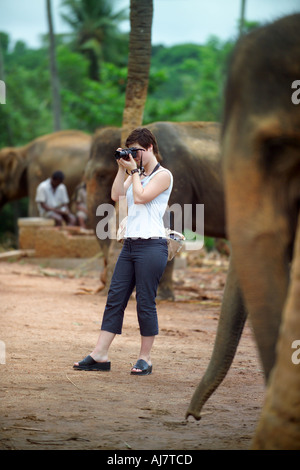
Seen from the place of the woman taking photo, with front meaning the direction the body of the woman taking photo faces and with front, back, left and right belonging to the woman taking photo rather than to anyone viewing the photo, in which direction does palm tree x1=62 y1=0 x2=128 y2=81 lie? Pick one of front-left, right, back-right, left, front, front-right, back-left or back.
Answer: back-right

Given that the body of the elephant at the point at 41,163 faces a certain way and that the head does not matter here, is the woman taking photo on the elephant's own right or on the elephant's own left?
on the elephant's own left

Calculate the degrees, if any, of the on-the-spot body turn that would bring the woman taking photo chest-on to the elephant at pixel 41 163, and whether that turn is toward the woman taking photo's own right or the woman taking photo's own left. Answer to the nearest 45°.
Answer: approximately 135° to the woman taking photo's own right

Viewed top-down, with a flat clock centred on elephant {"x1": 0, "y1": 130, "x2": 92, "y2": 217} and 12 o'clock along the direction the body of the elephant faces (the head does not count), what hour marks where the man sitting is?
The man sitting is roughly at 9 o'clock from the elephant.

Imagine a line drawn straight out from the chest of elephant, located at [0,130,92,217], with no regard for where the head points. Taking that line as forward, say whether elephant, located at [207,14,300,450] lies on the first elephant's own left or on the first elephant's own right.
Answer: on the first elephant's own left

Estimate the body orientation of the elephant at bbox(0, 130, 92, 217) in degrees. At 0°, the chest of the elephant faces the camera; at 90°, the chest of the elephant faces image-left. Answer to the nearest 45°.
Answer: approximately 90°

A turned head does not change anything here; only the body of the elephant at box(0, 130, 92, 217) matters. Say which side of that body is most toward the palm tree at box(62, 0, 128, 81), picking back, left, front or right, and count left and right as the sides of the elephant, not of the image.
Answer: right

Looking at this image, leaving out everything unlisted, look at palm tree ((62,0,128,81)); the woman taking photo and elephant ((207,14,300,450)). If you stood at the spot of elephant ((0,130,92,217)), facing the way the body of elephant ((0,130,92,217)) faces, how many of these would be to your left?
2

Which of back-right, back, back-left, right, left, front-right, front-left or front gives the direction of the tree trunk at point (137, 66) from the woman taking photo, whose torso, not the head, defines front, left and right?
back-right

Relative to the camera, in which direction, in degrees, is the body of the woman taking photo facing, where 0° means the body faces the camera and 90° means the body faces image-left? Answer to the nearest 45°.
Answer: approximately 45°
